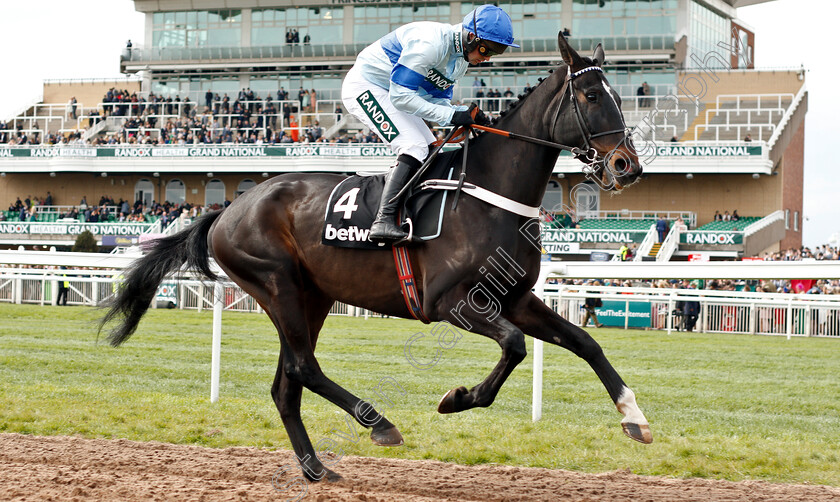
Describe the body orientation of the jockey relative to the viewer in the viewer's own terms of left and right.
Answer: facing to the right of the viewer

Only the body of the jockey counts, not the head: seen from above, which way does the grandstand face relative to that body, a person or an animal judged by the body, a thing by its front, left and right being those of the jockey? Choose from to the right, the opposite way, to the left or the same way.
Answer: to the right

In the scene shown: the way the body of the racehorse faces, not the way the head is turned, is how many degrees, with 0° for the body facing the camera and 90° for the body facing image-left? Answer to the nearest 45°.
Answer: approximately 270°

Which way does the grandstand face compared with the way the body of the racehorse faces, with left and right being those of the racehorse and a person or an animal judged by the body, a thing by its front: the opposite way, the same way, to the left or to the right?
to the right

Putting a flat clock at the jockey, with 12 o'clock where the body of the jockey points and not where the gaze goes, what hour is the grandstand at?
The grandstand is roughly at 9 o'clock from the jockey.

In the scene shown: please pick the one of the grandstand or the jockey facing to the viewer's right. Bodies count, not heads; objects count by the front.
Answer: the jockey

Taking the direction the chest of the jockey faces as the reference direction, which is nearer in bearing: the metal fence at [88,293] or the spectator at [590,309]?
the spectator

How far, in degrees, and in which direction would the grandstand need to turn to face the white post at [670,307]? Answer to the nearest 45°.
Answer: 0° — it already faces it

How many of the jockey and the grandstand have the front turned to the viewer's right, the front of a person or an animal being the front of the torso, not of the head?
1

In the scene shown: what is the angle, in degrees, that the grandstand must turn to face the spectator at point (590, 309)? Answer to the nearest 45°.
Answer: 0° — it already faces them

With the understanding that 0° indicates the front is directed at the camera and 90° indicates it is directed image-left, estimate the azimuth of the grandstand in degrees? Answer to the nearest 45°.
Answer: approximately 0°

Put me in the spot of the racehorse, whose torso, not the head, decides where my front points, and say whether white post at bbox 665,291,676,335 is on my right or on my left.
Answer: on my left
